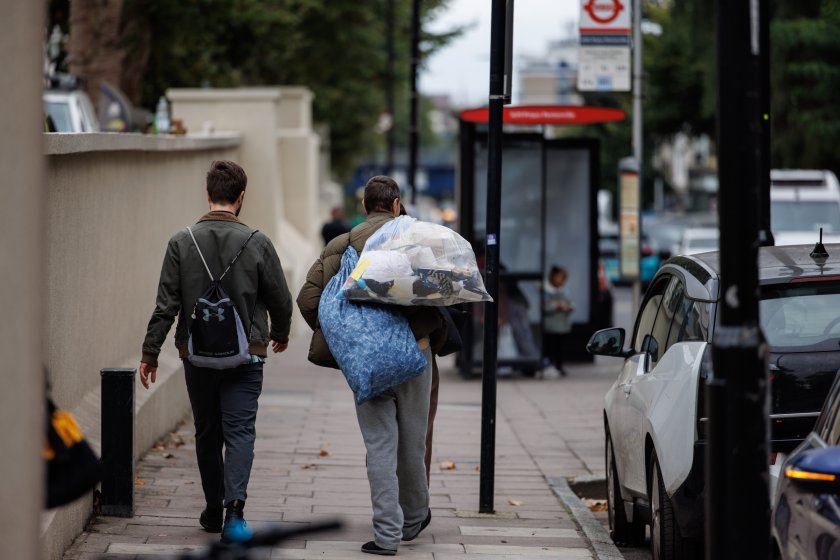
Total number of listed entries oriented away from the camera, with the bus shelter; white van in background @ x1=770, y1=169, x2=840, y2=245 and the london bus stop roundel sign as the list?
0

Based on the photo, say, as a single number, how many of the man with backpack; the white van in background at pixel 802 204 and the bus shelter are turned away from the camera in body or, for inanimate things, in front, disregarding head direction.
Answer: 1

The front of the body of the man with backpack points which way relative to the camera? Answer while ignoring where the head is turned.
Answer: away from the camera

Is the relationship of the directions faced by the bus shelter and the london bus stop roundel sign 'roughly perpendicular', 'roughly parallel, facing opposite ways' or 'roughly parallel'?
roughly perpendicular

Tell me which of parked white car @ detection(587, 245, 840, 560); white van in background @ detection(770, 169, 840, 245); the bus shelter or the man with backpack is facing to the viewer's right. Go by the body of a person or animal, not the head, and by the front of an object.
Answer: the bus shelter

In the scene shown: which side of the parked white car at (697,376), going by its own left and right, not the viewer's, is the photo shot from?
back

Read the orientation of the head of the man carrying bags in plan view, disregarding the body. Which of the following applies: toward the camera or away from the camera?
away from the camera

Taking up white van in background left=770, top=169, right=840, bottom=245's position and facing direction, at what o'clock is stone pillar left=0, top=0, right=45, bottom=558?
The stone pillar is roughly at 12 o'clock from the white van in background.

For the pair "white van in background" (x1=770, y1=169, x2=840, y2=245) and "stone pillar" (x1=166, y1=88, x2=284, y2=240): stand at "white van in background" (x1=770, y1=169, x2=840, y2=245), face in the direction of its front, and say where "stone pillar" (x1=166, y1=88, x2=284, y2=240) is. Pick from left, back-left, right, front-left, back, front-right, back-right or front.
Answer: front-right

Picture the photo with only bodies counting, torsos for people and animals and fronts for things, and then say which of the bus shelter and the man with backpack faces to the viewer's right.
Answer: the bus shelter

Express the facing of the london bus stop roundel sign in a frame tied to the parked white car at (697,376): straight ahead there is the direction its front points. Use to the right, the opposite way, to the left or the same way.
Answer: the opposite way

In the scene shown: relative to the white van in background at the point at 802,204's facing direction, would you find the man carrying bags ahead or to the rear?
ahead

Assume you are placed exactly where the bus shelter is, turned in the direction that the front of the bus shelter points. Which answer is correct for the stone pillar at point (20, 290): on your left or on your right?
on your right
